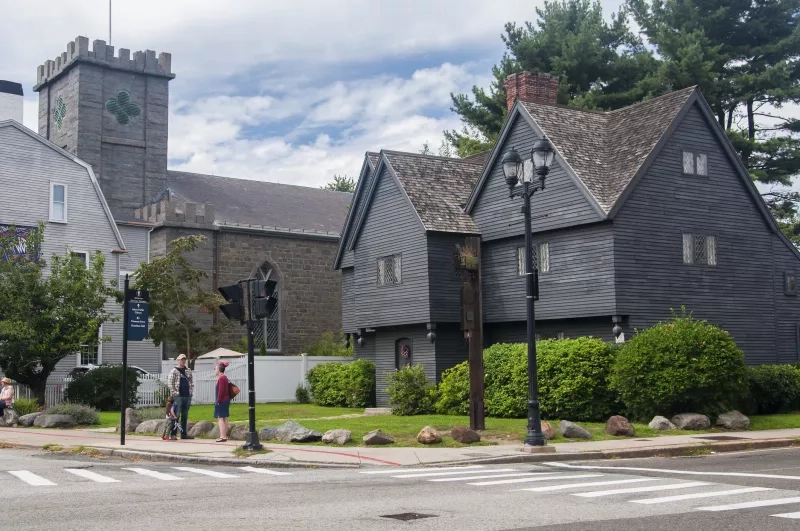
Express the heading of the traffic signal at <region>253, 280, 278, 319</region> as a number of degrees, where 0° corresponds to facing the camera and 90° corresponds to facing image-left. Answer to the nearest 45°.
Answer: approximately 315°

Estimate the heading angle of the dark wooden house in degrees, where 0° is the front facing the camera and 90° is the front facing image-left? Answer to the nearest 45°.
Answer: approximately 45°

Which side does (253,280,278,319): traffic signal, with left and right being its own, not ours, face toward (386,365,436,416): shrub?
left

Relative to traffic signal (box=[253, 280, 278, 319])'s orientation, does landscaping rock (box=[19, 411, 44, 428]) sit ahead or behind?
behind

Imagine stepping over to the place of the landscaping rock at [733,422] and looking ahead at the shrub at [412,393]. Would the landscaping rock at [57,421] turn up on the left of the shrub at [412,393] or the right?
left

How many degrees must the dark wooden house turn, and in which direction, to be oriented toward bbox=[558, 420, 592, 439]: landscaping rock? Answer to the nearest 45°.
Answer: approximately 45° to its left

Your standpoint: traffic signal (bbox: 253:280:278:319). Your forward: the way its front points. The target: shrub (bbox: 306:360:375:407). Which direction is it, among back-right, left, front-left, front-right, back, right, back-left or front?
back-left
